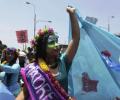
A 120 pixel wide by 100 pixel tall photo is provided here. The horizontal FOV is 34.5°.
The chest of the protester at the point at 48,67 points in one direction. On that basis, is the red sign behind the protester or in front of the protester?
behind

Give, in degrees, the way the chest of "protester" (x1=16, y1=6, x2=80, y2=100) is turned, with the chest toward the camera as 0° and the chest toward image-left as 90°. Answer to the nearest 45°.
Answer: approximately 315°
